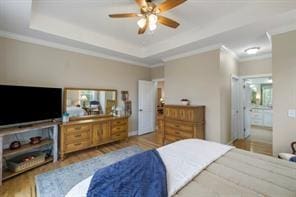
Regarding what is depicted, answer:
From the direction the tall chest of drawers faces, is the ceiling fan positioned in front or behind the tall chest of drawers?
in front

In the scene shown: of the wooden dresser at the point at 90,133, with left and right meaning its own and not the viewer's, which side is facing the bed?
front

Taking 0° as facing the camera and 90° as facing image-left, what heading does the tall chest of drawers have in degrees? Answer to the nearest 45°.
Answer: approximately 45°

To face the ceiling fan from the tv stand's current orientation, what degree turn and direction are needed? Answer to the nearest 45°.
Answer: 0° — it already faces it

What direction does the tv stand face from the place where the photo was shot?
facing the viewer and to the right of the viewer

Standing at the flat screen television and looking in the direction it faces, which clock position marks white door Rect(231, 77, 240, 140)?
The white door is roughly at 11 o'clock from the flat screen television.

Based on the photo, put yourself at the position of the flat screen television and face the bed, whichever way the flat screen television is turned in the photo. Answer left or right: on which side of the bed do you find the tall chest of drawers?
left

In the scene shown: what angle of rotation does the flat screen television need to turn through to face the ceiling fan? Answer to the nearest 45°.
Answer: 0° — it already faces it

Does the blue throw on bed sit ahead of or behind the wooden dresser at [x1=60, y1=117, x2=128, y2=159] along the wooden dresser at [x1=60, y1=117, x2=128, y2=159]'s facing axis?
ahead

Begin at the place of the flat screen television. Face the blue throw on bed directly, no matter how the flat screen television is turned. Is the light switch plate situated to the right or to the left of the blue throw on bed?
left

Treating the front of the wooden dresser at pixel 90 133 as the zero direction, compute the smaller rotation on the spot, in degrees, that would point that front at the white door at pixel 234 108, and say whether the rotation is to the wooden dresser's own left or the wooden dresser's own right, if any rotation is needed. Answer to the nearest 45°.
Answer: approximately 45° to the wooden dresser's own left

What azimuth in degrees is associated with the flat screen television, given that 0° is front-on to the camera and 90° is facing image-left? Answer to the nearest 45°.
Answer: approximately 315°
